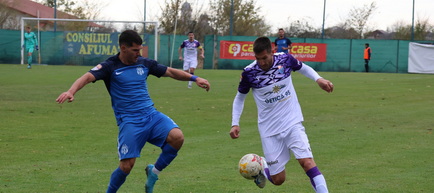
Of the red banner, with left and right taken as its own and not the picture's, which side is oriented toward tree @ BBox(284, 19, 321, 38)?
back

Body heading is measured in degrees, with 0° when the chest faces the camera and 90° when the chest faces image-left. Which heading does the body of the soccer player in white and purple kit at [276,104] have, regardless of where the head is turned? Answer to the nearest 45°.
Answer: approximately 0°

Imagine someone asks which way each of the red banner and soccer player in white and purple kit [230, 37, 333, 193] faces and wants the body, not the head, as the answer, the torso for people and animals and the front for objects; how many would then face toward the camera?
2

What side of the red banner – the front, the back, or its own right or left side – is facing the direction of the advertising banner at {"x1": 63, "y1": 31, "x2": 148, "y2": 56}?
right

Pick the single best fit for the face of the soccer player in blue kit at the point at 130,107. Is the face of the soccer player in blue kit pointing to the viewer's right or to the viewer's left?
to the viewer's right

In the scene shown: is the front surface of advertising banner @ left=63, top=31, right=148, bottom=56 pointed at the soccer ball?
yes
